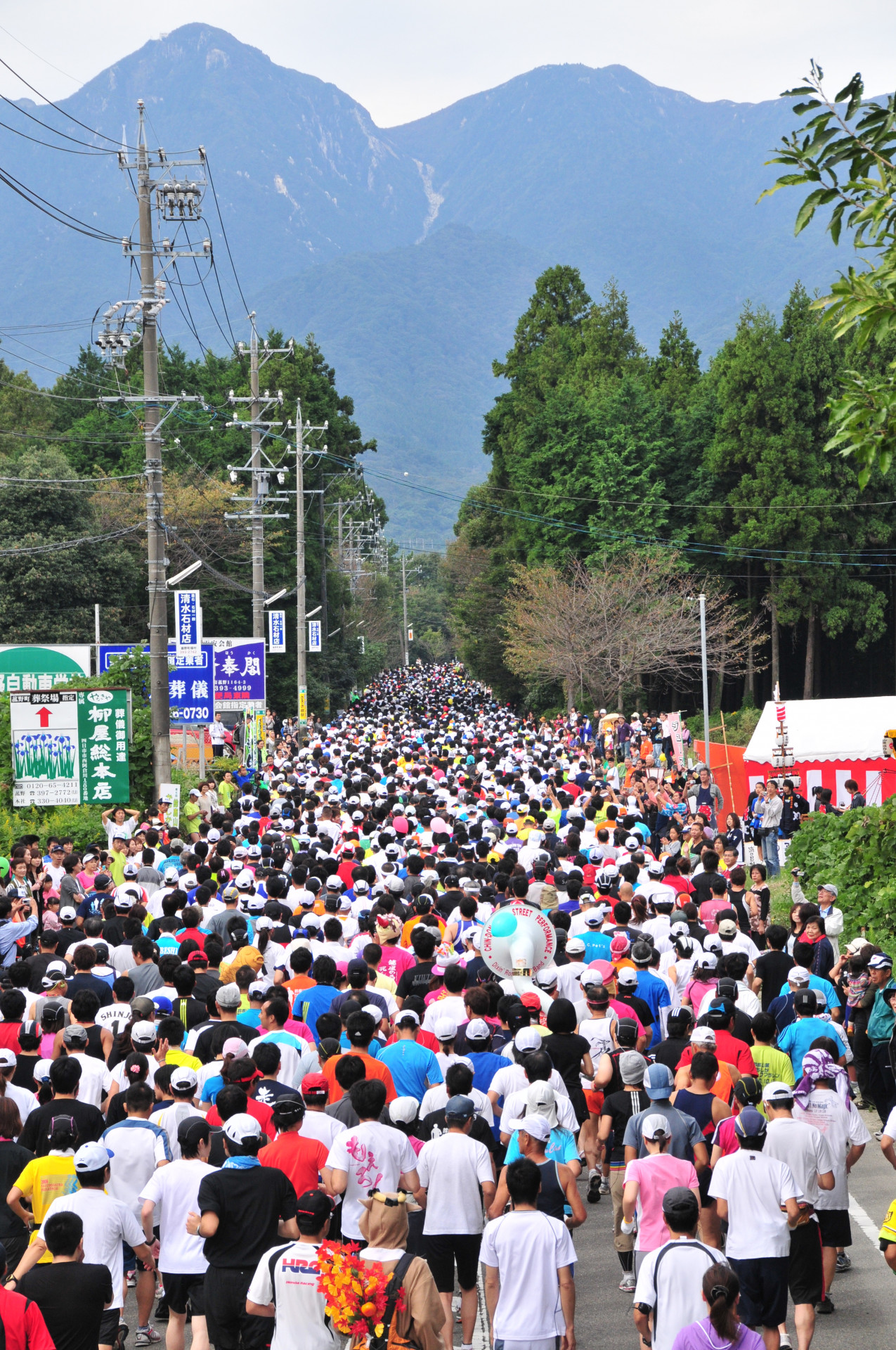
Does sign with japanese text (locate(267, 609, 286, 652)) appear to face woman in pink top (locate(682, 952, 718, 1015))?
yes

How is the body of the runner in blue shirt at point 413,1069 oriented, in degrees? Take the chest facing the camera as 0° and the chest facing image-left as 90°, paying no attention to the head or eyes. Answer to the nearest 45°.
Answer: approximately 180°

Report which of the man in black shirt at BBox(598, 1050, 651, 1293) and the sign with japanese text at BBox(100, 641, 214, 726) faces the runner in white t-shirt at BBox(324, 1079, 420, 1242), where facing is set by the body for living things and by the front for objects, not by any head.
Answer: the sign with japanese text

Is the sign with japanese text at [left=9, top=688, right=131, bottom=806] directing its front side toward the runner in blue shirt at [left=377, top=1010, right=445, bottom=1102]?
yes

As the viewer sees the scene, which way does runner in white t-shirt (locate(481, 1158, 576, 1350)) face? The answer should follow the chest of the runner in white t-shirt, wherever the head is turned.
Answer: away from the camera

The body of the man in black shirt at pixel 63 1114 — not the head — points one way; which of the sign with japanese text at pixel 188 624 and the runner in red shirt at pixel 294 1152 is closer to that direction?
the sign with japanese text

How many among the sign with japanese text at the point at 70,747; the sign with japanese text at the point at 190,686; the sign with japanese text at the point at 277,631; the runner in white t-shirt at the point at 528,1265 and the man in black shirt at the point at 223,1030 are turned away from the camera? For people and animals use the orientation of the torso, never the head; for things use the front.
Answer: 2

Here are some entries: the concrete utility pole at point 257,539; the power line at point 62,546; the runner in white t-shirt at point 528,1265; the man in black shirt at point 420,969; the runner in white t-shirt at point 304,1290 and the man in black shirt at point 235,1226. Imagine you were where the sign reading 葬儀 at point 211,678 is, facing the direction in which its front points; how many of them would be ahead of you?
4

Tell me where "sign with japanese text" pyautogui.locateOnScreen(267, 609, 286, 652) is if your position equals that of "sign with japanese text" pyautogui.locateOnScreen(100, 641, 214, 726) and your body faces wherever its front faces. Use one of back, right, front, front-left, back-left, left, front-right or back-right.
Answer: back

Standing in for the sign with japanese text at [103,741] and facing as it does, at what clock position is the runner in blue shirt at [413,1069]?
The runner in blue shirt is roughly at 12 o'clock from the sign with japanese text.

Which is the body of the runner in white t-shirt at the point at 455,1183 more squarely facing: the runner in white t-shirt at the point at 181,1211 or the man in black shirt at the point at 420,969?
the man in black shirt

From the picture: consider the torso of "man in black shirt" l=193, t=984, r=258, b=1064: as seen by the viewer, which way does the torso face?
away from the camera

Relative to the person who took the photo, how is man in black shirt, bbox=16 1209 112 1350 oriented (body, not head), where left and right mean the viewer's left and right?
facing away from the viewer
